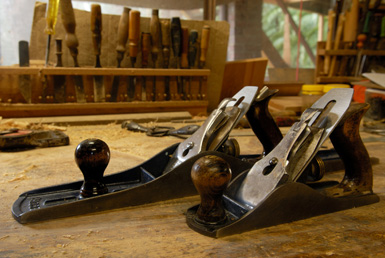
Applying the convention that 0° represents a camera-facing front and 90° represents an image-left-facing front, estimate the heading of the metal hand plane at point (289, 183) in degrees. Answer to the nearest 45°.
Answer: approximately 45°

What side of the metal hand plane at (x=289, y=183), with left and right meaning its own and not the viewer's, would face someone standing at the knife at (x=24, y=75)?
right

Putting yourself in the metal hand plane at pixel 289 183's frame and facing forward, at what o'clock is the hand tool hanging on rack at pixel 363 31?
The hand tool hanging on rack is roughly at 5 o'clock from the metal hand plane.

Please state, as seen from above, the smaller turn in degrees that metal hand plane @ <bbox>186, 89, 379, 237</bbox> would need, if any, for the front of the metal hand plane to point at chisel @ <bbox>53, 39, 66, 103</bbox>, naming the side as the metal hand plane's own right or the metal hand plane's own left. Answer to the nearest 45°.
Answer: approximately 90° to the metal hand plane's own right

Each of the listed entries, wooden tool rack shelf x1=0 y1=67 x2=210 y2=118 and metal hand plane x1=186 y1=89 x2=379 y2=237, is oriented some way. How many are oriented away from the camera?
0

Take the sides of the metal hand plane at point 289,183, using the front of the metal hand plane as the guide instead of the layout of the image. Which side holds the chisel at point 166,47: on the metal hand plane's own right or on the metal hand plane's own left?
on the metal hand plane's own right

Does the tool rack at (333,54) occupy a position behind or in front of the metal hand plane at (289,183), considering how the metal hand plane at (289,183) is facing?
behind

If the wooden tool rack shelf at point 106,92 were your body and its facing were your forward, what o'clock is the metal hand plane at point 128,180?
The metal hand plane is roughly at 12 o'clock from the wooden tool rack shelf.

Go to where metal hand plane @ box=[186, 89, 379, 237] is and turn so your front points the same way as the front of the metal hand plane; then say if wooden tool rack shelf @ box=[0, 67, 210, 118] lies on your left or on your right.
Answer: on your right

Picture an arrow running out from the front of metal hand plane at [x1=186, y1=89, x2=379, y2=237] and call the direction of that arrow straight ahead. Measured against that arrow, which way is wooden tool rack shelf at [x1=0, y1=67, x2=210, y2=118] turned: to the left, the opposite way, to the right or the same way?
to the left
